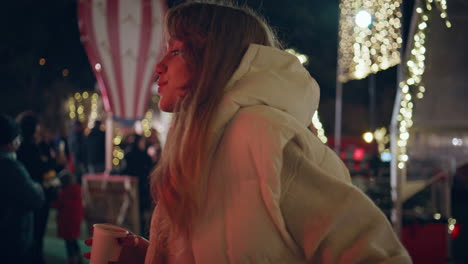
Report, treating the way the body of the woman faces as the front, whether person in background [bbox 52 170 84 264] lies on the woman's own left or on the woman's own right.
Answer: on the woman's own right

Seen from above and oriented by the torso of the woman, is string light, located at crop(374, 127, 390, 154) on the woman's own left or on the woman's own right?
on the woman's own right

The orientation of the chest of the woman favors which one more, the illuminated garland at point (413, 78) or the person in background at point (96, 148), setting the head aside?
the person in background

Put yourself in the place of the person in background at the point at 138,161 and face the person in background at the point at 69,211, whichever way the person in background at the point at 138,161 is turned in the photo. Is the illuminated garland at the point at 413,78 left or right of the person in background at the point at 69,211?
left

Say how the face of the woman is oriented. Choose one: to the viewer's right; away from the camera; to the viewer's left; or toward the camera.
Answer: to the viewer's left

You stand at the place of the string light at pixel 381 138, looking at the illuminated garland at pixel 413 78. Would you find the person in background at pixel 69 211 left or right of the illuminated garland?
right

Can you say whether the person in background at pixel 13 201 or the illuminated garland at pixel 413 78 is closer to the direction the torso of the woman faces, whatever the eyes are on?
the person in background

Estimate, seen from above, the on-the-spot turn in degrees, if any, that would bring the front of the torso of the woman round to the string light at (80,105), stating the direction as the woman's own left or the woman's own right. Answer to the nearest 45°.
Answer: approximately 90° to the woman's own right

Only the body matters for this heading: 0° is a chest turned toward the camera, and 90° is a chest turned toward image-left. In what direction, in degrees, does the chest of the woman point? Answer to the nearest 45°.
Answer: approximately 90°

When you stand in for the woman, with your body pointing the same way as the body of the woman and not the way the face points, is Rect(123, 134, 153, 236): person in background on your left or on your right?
on your right

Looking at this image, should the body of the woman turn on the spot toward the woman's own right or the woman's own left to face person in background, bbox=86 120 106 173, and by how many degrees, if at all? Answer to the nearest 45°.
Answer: approximately 90° to the woman's own right

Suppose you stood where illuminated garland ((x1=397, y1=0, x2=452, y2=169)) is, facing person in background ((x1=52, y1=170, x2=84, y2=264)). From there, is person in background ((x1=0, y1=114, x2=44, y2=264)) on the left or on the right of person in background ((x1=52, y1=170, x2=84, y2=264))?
left

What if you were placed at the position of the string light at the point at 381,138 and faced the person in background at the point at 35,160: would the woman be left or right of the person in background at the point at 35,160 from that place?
left

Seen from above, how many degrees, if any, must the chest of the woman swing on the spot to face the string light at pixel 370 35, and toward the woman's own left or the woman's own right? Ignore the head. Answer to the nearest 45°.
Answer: approximately 90° to the woman's own right
